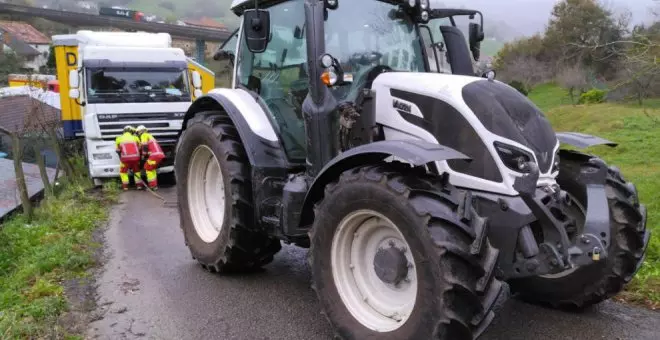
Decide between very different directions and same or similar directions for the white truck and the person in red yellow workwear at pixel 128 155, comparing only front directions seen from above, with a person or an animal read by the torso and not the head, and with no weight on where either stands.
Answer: very different directions

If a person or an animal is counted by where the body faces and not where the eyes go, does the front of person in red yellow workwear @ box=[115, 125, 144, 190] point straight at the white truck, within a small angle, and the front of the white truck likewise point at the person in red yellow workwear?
yes

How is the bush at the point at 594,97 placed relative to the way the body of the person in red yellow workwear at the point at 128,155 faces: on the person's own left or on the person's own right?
on the person's own right

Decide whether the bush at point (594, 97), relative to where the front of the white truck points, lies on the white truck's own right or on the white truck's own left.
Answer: on the white truck's own left

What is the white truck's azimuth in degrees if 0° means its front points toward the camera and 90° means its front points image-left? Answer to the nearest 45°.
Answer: approximately 0°

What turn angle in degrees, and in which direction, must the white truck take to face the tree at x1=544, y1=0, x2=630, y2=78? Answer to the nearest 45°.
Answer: approximately 135° to its left

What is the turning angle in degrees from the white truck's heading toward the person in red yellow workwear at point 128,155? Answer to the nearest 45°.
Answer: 0° — it already faces them

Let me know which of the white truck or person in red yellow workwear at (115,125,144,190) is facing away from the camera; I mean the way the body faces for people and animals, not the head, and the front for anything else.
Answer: the person in red yellow workwear

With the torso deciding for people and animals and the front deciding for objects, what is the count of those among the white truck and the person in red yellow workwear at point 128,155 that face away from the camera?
1

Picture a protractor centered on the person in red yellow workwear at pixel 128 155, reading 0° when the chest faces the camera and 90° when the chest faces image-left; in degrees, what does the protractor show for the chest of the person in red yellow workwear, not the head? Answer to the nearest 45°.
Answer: approximately 180°
